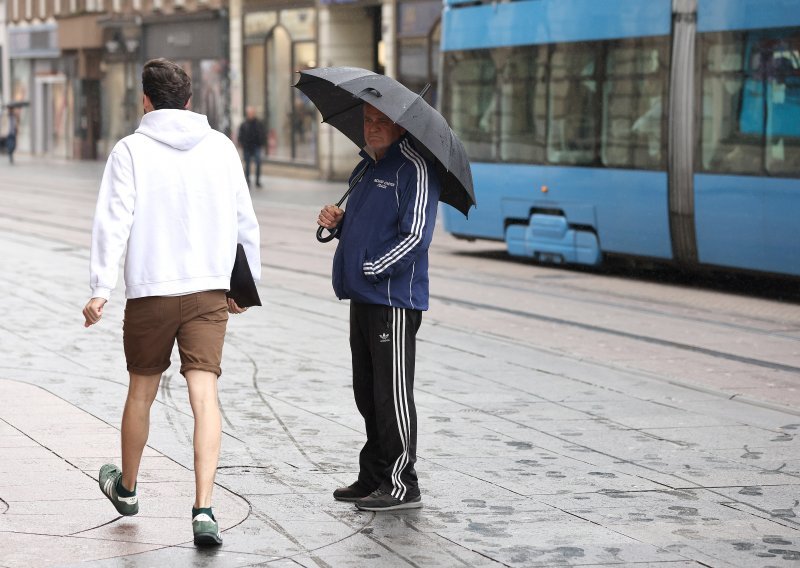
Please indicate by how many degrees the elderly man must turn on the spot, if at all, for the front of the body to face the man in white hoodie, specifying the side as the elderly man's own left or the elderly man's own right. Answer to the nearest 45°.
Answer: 0° — they already face them

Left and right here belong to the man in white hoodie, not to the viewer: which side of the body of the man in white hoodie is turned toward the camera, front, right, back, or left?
back

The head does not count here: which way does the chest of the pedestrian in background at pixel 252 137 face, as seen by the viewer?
toward the camera

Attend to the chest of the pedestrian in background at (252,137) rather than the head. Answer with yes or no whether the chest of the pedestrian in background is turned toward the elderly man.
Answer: yes

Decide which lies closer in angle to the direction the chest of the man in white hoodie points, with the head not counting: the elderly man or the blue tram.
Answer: the blue tram

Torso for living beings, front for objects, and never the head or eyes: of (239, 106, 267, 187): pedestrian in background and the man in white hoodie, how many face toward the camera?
1

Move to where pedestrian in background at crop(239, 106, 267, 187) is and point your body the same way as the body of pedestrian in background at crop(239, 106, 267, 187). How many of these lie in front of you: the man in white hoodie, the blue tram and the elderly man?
3

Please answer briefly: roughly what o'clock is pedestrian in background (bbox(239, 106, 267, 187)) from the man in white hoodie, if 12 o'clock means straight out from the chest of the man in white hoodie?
The pedestrian in background is roughly at 12 o'clock from the man in white hoodie.

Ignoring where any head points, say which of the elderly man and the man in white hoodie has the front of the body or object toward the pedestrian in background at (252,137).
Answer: the man in white hoodie

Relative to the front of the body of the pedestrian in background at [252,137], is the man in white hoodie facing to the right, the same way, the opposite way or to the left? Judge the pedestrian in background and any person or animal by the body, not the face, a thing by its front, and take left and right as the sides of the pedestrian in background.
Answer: the opposite way

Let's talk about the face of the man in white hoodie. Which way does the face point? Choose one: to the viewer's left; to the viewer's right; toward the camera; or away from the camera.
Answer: away from the camera

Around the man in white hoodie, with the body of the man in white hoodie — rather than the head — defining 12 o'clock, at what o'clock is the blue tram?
The blue tram is roughly at 1 o'clock from the man in white hoodie.

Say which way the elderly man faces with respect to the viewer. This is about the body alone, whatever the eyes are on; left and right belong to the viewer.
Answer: facing the viewer and to the left of the viewer

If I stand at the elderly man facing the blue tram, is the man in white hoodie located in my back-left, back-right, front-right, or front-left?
back-left
